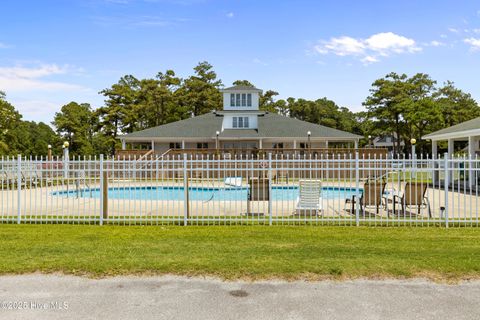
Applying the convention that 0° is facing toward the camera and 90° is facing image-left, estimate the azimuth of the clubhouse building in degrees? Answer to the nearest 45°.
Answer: approximately 0°

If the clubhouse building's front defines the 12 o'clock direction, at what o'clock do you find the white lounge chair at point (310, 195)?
The white lounge chair is roughly at 12 o'clock from the clubhouse building.
